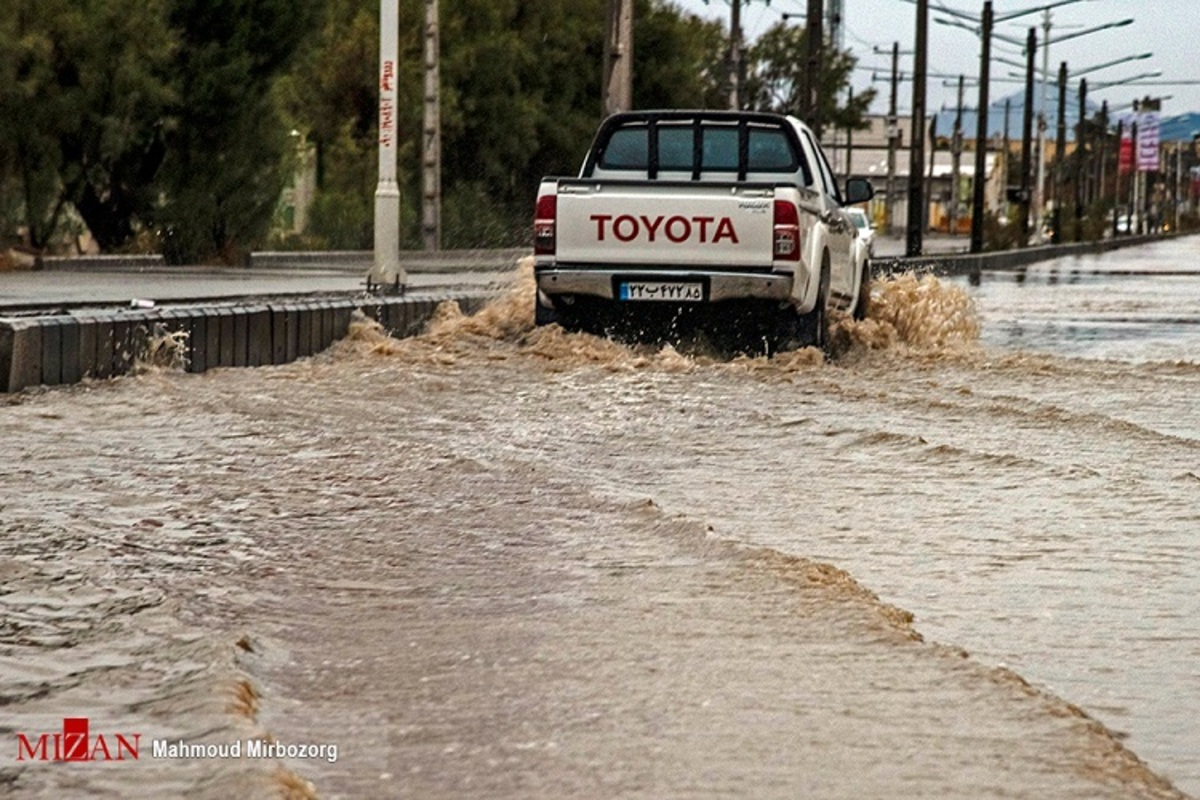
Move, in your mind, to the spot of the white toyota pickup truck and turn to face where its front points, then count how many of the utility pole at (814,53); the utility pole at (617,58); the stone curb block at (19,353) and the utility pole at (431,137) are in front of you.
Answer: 3

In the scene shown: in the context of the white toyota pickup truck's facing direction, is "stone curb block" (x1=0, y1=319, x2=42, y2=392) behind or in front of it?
behind

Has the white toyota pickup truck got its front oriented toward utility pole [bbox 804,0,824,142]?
yes

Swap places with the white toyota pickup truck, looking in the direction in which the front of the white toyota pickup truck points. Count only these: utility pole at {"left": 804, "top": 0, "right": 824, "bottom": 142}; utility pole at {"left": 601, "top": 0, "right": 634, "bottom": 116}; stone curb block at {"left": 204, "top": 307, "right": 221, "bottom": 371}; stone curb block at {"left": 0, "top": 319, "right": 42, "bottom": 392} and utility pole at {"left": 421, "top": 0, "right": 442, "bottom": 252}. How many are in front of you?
3

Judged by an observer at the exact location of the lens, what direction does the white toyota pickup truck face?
facing away from the viewer

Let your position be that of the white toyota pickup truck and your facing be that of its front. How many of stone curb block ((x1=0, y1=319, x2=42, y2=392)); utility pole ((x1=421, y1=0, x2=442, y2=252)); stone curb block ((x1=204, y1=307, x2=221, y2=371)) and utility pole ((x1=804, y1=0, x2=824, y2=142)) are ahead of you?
2

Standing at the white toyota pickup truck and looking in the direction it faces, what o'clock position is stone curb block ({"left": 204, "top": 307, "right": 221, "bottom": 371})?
The stone curb block is roughly at 8 o'clock from the white toyota pickup truck.

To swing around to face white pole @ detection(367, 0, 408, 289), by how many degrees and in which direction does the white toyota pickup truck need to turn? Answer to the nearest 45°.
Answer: approximately 45° to its left
